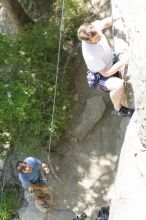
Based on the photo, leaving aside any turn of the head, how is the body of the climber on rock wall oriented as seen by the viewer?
to the viewer's right
